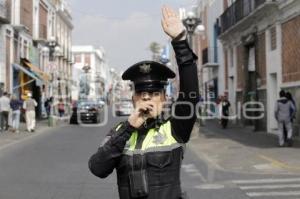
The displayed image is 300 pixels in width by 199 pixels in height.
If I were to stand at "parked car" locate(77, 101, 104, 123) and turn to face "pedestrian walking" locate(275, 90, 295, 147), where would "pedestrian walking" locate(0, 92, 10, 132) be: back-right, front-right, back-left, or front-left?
front-right

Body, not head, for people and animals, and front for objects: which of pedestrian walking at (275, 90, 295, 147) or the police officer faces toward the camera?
the police officer

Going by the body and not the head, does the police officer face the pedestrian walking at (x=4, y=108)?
no

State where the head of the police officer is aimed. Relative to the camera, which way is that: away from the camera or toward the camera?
toward the camera

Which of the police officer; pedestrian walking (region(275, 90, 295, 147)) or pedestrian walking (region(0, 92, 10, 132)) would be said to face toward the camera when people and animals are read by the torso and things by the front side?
the police officer

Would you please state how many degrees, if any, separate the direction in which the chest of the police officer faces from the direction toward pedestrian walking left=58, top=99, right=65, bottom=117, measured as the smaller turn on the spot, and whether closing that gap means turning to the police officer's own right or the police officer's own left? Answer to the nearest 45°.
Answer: approximately 180°

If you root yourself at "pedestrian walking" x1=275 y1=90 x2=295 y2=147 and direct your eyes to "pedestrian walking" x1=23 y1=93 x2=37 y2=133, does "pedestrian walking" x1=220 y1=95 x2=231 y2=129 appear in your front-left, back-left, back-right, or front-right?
front-right

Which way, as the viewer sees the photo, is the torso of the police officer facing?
toward the camera
